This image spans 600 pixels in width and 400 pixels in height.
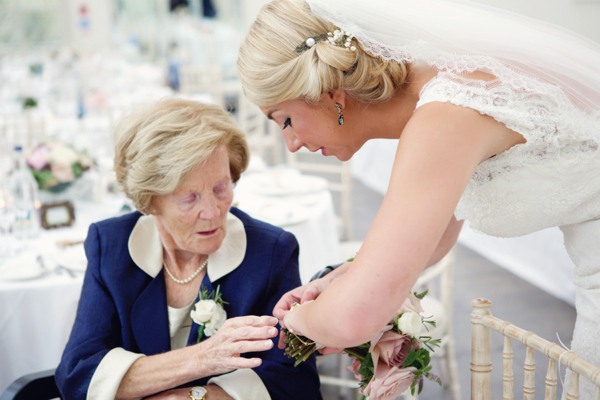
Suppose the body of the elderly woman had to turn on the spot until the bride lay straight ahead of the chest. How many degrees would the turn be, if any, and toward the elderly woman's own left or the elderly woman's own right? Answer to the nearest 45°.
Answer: approximately 45° to the elderly woman's own left

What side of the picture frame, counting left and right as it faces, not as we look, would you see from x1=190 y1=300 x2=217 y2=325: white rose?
front

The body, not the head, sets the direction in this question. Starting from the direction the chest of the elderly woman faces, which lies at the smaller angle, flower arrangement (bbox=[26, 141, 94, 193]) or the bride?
the bride

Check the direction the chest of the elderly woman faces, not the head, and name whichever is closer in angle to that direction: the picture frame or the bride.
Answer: the bride

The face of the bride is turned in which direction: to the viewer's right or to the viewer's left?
to the viewer's left

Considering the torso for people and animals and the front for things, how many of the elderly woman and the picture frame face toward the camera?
2

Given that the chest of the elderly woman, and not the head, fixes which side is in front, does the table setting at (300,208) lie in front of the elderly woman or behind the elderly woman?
behind

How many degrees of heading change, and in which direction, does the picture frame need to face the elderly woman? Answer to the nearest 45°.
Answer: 0° — it already faces them

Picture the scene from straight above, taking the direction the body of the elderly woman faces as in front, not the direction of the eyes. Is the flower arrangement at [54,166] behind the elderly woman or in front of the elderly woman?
behind

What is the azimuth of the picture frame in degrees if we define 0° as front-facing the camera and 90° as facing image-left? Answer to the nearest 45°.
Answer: approximately 0°

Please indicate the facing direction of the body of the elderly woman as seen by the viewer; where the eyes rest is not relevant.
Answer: toward the camera
